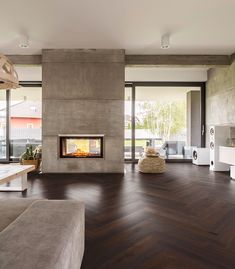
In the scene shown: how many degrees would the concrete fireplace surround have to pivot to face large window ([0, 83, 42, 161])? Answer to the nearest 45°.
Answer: approximately 135° to its right

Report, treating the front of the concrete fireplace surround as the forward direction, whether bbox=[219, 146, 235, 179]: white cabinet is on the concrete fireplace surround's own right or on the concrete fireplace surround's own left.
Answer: on the concrete fireplace surround's own left

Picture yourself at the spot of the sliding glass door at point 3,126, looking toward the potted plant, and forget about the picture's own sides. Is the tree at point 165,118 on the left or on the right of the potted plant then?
left

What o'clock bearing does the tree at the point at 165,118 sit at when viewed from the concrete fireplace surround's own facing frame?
The tree is roughly at 8 o'clock from the concrete fireplace surround.

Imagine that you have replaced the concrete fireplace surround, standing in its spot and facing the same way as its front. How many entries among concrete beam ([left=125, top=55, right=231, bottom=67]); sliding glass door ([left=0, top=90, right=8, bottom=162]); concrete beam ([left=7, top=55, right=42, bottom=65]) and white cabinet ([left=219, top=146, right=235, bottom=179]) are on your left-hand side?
2

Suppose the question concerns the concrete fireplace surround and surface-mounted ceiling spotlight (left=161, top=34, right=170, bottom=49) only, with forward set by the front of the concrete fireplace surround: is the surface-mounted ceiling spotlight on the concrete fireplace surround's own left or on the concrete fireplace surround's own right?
on the concrete fireplace surround's own left

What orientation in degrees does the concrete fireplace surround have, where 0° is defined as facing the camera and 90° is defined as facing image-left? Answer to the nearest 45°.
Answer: approximately 0°

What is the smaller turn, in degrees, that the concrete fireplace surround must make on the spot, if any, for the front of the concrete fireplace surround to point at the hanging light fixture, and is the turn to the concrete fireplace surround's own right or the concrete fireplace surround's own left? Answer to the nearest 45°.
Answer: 0° — it already faces it

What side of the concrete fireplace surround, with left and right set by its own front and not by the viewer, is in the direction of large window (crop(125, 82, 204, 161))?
left

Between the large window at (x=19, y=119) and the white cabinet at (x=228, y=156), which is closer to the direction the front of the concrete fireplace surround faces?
the white cabinet

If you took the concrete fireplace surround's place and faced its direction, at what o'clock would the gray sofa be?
The gray sofa is roughly at 12 o'clock from the concrete fireplace surround.
